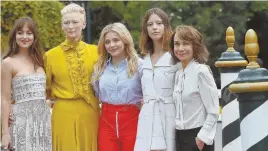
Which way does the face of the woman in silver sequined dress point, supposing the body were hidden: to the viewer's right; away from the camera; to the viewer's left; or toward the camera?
toward the camera

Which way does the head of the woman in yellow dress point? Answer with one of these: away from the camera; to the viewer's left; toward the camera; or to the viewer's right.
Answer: toward the camera

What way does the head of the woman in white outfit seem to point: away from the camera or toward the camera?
toward the camera

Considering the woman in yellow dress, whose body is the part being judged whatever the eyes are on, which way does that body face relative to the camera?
toward the camera

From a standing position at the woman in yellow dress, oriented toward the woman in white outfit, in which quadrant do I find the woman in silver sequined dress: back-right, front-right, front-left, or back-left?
back-right

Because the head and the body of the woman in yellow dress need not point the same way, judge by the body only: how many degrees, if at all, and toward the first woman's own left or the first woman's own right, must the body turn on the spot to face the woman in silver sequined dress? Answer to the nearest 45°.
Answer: approximately 90° to the first woman's own right

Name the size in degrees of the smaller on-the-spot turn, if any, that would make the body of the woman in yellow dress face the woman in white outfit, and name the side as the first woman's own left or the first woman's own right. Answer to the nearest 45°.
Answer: approximately 45° to the first woman's own left
